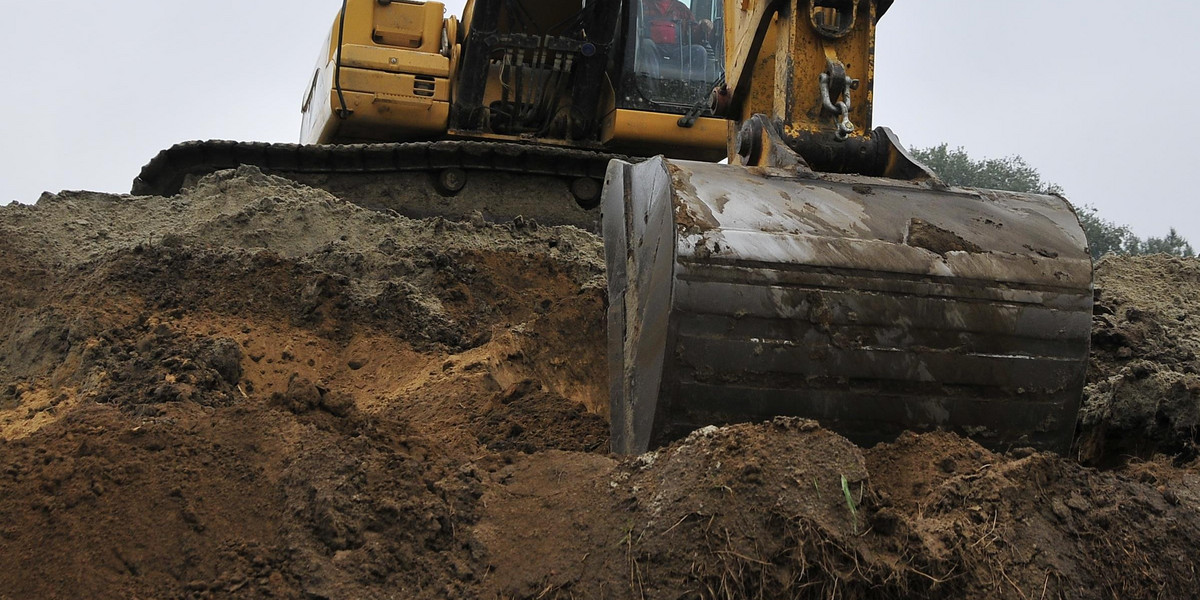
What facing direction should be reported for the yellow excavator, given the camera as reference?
facing the viewer and to the right of the viewer
